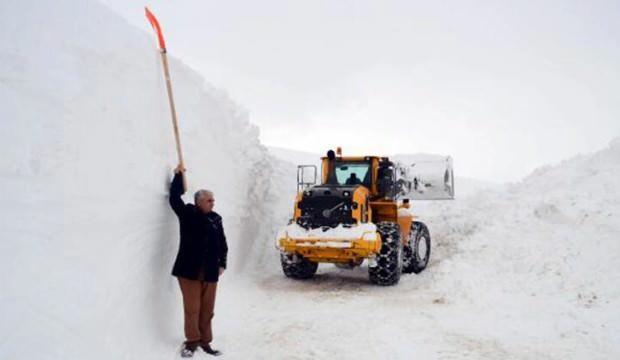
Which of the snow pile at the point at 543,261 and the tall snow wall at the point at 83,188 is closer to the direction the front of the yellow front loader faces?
the snow pile

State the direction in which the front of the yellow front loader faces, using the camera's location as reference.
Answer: facing away from the viewer and to the right of the viewer

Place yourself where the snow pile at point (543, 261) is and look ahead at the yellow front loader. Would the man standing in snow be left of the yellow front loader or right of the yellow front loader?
left

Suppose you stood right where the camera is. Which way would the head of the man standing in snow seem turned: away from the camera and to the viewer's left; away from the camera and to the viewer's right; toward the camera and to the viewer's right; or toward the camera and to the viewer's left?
toward the camera and to the viewer's right

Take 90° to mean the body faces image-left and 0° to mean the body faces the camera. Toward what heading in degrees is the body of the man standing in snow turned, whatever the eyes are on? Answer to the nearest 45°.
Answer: approximately 315°

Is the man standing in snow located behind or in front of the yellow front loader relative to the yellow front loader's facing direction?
behind
